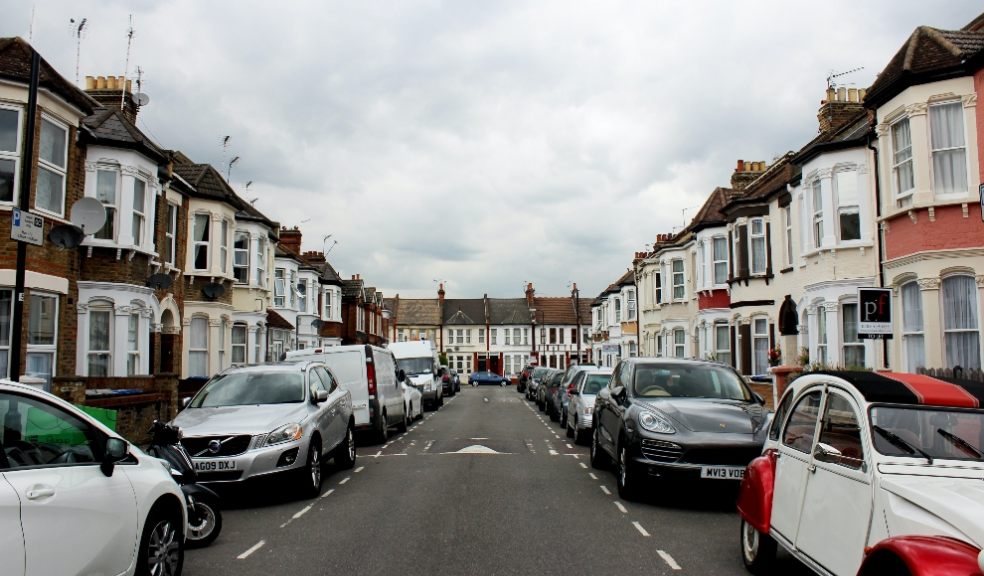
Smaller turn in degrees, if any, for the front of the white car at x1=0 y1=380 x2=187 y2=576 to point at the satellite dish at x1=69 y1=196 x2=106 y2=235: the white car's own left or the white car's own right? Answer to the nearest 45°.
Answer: approximately 45° to the white car's own left

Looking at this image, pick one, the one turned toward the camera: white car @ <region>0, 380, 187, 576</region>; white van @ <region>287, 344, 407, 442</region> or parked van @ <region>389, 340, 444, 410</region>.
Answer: the parked van

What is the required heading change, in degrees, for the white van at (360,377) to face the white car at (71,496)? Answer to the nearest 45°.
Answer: approximately 135° to its right

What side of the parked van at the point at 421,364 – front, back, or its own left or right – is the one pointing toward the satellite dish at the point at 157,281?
front

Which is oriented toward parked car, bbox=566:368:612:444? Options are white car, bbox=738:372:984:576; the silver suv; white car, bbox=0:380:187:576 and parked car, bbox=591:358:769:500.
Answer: white car, bbox=0:380:187:576

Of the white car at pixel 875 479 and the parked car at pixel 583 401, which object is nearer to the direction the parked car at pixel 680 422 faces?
the white car

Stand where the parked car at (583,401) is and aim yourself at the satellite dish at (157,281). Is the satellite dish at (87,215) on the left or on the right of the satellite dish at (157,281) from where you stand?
left

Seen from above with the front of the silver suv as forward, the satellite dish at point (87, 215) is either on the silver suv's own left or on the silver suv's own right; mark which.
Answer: on the silver suv's own right

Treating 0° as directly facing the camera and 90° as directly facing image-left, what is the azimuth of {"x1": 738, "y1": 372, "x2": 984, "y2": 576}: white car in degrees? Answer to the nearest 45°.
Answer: approximately 315°

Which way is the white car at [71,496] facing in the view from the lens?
facing away from the viewer and to the right of the viewer

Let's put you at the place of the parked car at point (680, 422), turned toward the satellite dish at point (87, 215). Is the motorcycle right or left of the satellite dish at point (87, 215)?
left

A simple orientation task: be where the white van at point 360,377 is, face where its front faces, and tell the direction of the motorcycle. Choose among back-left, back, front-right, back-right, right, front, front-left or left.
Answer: back-right

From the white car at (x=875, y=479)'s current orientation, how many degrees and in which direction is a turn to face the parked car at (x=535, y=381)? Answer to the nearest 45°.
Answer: approximately 180°
